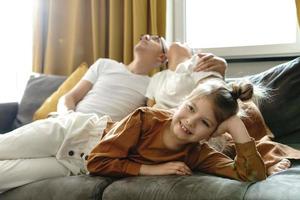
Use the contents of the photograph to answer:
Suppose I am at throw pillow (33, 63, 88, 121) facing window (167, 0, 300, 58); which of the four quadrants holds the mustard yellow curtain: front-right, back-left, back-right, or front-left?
front-left

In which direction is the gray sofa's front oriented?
toward the camera

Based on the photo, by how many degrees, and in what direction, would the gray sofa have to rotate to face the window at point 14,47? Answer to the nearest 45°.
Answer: approximately 135° to its right

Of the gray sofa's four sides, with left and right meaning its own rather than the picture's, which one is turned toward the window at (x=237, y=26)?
back

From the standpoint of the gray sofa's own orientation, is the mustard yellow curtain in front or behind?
behind

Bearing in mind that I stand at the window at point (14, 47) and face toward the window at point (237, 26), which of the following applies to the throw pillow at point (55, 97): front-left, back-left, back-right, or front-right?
front-right

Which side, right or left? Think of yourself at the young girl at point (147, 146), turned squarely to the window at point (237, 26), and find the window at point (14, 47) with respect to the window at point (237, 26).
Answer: left

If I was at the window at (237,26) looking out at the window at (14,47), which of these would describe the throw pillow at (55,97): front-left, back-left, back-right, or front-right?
front-left
